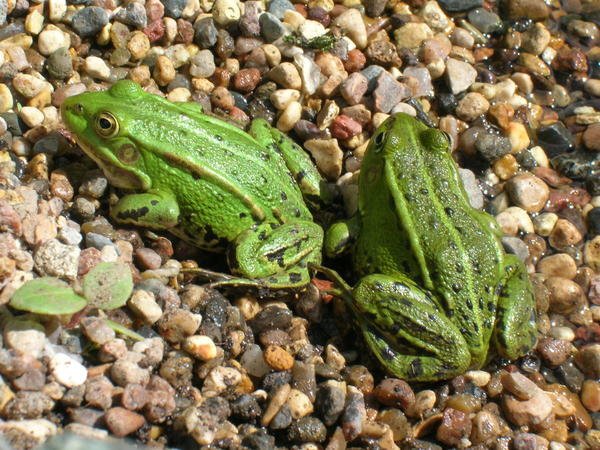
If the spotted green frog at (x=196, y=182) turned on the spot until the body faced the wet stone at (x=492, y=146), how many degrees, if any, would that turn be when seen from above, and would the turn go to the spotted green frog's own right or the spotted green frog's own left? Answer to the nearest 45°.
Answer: approximately 90° to the spotted green frog's own right

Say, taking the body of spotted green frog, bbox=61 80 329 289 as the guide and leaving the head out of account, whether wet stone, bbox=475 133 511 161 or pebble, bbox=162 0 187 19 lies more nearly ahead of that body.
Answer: the pebble

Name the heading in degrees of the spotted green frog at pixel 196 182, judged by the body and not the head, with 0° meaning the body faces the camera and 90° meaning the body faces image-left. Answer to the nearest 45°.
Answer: approximately 135°

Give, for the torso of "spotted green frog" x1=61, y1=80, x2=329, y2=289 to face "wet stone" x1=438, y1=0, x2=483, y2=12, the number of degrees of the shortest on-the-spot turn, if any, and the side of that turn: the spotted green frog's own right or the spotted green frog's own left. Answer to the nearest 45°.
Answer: approximately 90° to the spotted green frog's own right

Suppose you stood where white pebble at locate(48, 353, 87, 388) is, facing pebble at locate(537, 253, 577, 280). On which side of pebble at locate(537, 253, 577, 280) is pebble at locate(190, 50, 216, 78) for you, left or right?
left

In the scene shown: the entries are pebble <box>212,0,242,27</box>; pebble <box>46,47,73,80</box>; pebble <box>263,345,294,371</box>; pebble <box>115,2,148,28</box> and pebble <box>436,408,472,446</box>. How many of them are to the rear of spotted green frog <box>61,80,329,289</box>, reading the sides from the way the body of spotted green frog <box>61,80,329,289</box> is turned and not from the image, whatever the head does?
2

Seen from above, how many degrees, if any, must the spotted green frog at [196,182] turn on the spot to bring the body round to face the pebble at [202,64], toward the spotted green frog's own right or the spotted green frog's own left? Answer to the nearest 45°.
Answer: approximately 45° to the spotted green frog's own right

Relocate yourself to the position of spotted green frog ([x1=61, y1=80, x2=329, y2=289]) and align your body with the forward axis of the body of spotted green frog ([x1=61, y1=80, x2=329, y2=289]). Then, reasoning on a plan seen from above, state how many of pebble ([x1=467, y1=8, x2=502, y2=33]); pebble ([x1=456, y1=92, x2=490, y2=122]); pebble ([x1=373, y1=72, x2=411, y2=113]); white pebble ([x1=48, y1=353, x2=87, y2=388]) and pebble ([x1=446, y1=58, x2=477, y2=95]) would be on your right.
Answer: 4

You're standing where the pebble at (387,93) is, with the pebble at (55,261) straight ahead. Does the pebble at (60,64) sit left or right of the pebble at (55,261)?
right

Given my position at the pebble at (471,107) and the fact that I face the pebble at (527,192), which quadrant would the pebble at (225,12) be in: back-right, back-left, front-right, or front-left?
back-right

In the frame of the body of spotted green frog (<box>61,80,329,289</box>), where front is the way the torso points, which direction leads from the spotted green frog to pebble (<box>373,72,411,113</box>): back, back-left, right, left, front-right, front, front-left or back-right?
right

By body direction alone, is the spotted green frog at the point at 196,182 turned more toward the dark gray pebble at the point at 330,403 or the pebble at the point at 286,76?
the pebble

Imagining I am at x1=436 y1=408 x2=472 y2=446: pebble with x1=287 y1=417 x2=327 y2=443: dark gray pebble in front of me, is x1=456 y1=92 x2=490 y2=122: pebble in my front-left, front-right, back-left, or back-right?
back-right
